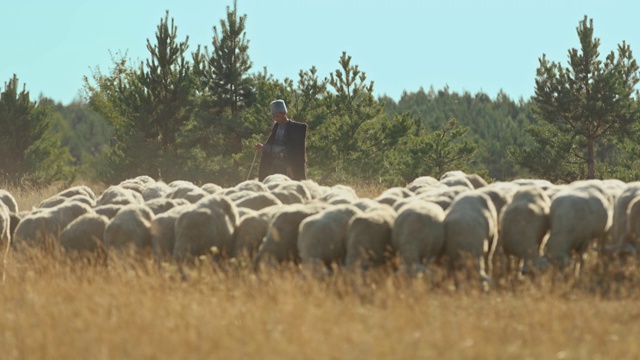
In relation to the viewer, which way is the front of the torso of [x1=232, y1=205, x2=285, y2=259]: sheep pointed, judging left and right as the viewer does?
facing away from the viewer and to the right of the viewer

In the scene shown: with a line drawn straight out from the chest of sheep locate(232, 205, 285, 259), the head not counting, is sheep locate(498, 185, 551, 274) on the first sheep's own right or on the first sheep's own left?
on the first sheep's own right

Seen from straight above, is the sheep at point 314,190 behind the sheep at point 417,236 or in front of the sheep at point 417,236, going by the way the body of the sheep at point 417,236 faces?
in front

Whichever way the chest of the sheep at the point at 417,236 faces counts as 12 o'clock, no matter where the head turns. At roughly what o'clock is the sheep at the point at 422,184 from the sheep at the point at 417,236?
the sheep at the point at 422,184 is roughly at 12 o'clock from the sheep at the point at 417,236.

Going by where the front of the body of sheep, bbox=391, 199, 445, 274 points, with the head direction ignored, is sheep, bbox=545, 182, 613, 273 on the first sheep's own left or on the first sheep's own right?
on the first sheep's own right

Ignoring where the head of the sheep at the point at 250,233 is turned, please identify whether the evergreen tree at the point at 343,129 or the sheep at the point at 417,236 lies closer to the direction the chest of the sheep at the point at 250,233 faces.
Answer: the evergreen tree

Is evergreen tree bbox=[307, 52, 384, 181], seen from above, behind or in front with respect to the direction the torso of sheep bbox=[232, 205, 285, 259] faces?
in front

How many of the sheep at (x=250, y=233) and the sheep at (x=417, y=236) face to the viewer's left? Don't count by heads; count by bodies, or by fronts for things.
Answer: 0

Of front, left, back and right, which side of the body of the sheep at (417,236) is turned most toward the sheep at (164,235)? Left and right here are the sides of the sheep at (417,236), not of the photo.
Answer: left

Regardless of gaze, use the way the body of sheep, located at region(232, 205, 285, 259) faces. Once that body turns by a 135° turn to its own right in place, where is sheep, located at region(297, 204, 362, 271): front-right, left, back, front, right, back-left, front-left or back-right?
front-left

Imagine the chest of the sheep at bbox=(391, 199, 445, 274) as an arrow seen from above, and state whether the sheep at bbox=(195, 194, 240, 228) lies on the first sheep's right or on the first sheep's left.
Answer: on the first sheep's left

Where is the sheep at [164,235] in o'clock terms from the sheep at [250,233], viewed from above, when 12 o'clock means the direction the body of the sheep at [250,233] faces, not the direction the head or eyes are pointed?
the sheep at [164,235] is roughly at 8 o'clock from the sheep at [250,233].

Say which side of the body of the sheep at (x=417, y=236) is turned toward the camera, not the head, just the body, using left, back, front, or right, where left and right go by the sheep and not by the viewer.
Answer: back
